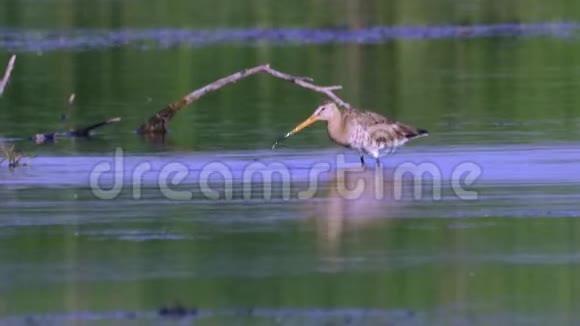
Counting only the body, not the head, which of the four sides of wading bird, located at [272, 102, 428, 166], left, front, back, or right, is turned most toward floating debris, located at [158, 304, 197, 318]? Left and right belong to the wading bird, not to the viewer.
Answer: left

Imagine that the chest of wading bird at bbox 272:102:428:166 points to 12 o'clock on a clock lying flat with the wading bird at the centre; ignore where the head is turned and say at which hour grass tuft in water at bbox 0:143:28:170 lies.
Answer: The grass tuft in water is roughly at 12 o'clock from the wading bird.

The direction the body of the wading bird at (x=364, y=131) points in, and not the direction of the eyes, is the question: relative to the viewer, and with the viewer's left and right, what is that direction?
facing to the left of the viewer

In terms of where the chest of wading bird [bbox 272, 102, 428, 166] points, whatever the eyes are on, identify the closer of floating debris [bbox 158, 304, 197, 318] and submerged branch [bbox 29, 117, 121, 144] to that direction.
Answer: the submerged branch
